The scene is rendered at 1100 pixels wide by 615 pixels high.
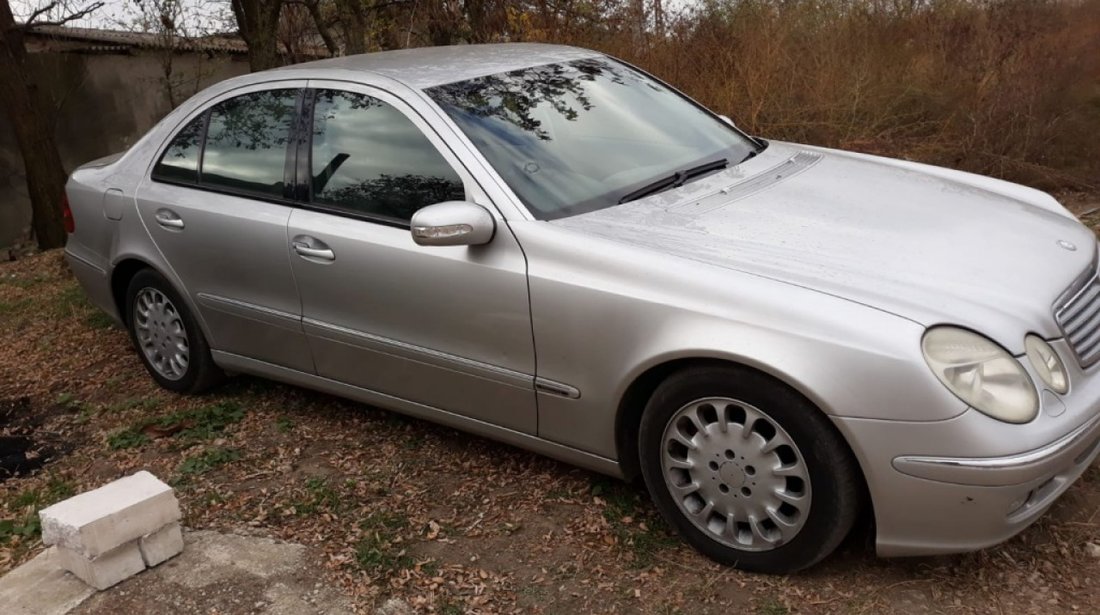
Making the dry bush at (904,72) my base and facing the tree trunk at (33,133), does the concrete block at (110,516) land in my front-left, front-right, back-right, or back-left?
front-left

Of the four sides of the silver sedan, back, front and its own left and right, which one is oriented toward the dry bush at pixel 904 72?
left

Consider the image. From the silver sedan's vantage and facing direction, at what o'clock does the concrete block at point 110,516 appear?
The concrete block is roughly at 4 o'clock from the silver sedan.

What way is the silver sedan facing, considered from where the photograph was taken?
facing the viewer and to the right of the viewer

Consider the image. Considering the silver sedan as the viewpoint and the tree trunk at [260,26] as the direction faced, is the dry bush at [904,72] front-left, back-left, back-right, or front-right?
front-right

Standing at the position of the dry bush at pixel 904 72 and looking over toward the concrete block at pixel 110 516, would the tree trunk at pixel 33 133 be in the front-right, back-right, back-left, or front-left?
front-right

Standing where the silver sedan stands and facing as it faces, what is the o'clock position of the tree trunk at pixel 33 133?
The tree trunk is roughly at 6 o'clock from the silver sedan.

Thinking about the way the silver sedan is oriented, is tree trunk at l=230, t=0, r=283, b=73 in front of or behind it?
behind

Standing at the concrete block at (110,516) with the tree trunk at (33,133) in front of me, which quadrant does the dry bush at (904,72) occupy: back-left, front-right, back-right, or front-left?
front-right

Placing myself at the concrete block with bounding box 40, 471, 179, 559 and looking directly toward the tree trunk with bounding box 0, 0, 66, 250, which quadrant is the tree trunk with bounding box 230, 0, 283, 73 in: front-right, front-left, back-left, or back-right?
front-right

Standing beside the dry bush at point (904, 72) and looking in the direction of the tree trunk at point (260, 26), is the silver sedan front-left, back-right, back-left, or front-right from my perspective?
front-left
